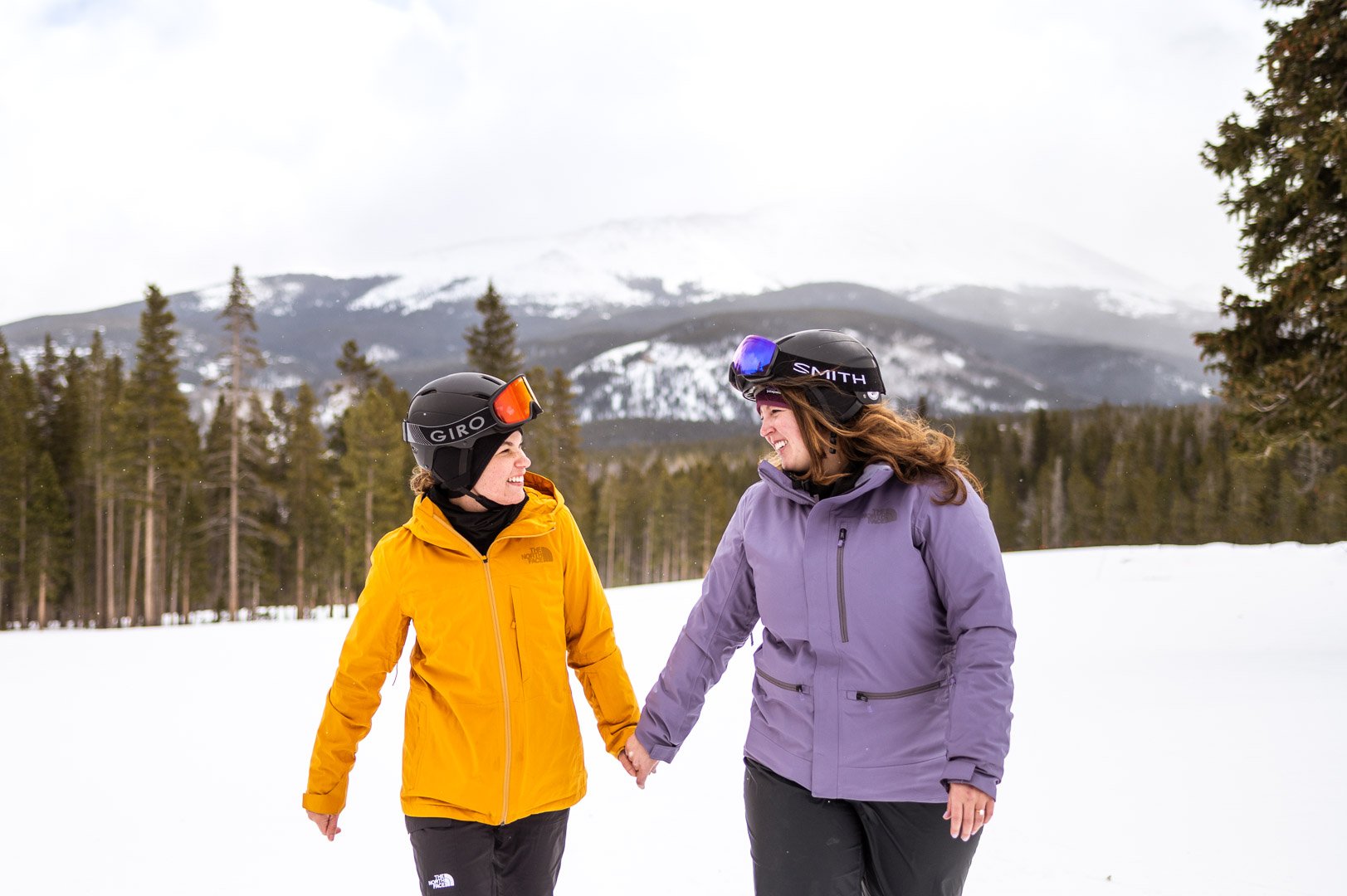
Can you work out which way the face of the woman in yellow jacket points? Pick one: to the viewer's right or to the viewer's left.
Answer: to the viewer's right

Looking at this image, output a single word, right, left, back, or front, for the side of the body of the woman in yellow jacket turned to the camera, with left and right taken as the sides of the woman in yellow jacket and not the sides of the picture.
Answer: front

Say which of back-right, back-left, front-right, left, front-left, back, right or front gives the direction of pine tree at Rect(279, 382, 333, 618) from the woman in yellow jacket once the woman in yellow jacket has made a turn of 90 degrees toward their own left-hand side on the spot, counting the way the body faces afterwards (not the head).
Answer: left

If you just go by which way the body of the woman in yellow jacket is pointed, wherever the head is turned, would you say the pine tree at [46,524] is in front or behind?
behind

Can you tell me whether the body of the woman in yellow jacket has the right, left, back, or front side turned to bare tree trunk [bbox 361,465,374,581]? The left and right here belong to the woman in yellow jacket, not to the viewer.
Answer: back

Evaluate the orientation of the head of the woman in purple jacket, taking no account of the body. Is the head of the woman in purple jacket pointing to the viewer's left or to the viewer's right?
to the viewer's left

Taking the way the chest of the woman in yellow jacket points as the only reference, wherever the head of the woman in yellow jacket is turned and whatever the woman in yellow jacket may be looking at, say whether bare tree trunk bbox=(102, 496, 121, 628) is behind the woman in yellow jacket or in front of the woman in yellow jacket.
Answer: behind

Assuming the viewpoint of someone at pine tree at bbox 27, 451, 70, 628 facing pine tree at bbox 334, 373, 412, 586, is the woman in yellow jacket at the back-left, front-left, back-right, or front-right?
front-right
